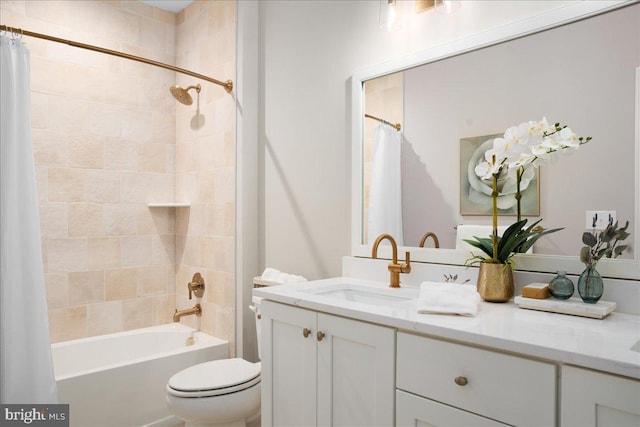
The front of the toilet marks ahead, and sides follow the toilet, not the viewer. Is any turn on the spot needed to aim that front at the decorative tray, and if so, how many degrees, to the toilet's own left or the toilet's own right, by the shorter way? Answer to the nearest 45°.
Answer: approximately 90° to the toilet's own left

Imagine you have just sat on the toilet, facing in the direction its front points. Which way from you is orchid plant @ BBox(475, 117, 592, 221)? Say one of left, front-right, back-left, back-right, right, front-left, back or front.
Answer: left

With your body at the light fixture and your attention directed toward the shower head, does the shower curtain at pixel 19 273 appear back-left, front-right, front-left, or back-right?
front-left

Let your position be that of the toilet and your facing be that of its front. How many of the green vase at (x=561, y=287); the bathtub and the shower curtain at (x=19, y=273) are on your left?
1

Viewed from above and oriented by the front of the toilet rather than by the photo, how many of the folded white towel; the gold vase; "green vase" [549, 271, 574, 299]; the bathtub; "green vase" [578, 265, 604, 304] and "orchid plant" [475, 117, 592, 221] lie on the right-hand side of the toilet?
1

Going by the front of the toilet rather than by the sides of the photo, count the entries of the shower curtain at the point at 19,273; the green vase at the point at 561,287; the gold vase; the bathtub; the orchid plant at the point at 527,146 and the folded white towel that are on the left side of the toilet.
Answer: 4

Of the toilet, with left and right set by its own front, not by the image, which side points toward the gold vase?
left

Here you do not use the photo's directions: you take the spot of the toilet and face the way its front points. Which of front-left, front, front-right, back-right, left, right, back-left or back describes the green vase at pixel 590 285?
left

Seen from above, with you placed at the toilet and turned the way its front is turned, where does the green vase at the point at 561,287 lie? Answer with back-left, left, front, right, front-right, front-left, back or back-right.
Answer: left

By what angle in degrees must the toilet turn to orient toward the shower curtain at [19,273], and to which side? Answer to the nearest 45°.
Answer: approximately 45° to its right

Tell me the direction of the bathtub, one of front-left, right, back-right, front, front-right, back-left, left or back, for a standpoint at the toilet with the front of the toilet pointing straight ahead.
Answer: right

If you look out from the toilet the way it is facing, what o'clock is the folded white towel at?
The folded white towel is roughly at 9 o'clock from the toilet.
